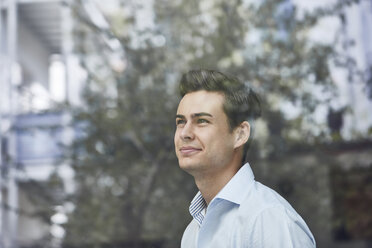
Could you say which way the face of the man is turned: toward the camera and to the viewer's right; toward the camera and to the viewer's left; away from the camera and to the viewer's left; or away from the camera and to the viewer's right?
toward the camera and to the viewer's left

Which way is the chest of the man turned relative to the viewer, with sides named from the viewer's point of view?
facing the viewer and to the left of the viewer
